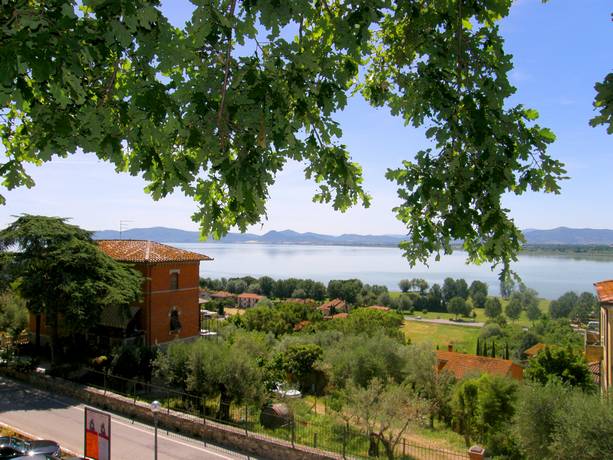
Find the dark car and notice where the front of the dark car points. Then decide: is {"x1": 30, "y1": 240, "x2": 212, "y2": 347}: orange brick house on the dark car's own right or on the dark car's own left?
on the dark car's own left

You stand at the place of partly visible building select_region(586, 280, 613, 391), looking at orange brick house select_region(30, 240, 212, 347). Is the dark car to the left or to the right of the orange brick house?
left

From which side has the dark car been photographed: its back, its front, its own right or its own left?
right
